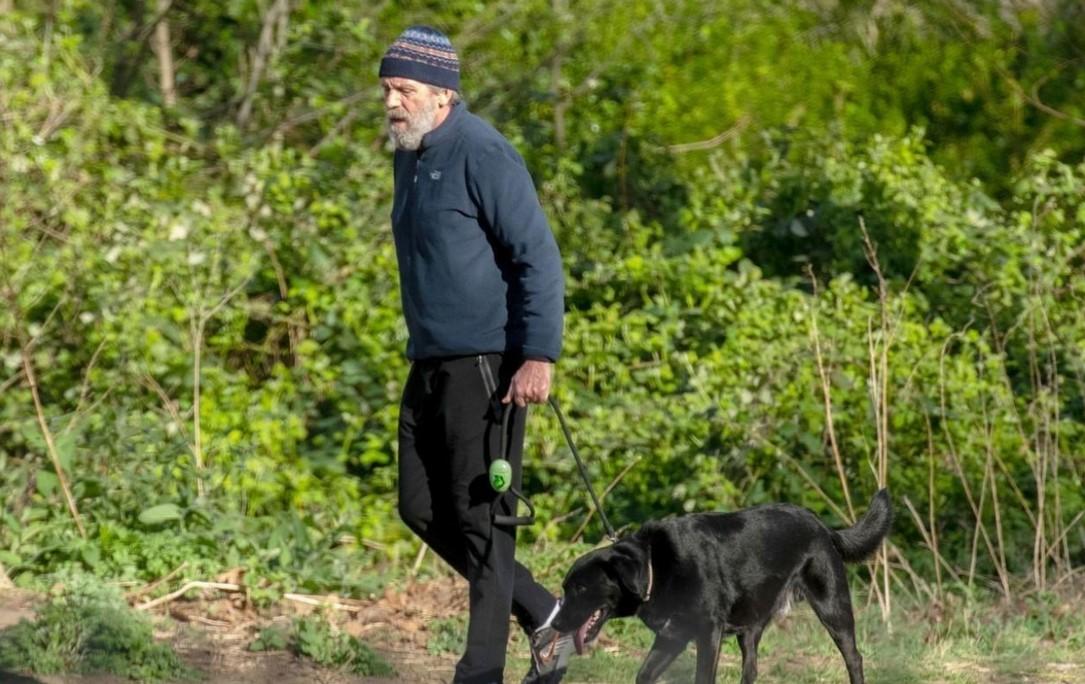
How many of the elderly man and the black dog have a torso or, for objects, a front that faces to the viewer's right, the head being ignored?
0

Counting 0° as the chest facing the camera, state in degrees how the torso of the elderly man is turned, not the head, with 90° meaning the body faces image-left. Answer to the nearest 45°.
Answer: approximately 45°

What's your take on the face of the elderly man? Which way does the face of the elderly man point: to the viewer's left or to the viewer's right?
to the viewer's left

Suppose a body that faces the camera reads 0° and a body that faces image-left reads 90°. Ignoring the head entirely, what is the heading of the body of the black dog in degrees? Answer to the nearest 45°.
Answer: approximately 90°
